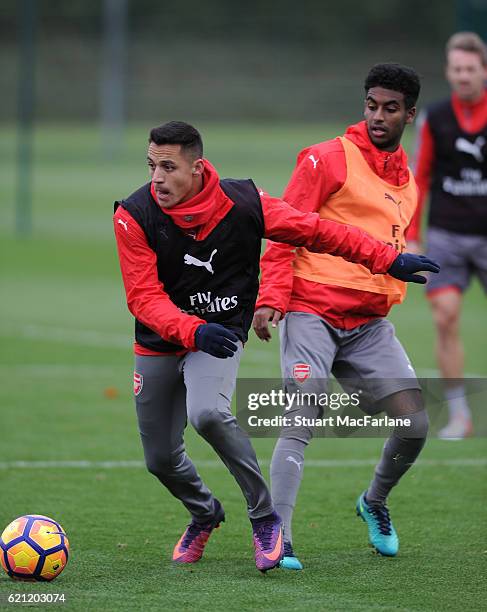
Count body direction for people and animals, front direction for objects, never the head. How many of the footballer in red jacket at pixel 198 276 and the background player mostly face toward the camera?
2

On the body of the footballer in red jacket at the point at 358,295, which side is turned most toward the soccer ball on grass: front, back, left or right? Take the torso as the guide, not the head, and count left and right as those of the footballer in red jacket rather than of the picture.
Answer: right

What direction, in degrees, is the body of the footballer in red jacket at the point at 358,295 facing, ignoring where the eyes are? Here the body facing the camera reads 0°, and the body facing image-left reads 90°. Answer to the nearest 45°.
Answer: approximately 315°

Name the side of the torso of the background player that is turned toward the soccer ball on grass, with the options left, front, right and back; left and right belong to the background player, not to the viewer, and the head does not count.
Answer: front

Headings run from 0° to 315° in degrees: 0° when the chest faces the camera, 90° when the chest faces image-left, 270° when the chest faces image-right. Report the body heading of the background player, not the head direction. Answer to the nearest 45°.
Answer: approximately 0°

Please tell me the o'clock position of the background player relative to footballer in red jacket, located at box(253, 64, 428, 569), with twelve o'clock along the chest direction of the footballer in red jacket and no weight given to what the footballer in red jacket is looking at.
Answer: The background player is roughly at 8 o'clock from the footballer in red jacket.

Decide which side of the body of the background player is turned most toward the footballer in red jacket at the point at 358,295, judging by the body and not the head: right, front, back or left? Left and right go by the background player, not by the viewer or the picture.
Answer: front

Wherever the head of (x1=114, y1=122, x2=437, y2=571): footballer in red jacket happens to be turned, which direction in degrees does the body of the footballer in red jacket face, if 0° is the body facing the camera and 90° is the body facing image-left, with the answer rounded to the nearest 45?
approximately 0°
